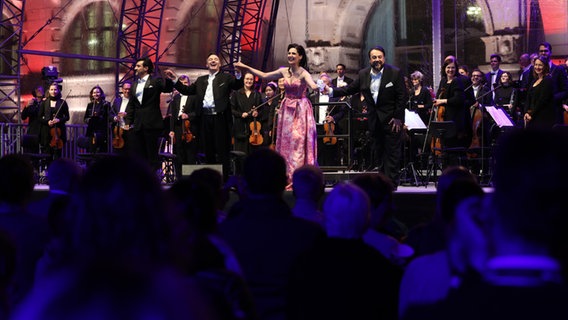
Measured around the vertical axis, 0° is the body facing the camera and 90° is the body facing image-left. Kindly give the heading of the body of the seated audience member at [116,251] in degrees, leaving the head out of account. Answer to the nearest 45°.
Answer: approximately 180°

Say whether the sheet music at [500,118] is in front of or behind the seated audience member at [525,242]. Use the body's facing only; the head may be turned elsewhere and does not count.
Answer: in front

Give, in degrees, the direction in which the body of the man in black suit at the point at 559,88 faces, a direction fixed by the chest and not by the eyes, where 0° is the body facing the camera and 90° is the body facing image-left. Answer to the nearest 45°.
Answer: approximately 45°

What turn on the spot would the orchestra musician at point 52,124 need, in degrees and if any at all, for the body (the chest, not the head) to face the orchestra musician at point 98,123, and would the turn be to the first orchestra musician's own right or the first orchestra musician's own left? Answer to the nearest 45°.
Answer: approximately 90° to the first orchestra musician's own left

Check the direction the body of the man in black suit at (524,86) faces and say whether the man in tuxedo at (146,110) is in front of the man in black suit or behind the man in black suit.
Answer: in front

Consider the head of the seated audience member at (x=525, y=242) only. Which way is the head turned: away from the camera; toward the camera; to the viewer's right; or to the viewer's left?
away from the camera

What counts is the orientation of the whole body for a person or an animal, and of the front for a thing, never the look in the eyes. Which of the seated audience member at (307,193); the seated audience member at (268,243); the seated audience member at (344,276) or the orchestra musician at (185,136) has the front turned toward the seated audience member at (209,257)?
the orchestra musician

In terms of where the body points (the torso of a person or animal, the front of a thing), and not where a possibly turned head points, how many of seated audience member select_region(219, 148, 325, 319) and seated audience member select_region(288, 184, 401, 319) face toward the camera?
0

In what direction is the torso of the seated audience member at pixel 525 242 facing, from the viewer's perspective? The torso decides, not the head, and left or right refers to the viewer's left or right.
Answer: facing away from the viewer

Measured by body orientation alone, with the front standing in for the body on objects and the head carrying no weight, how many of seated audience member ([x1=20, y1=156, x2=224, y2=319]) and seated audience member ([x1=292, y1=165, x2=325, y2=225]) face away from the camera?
2

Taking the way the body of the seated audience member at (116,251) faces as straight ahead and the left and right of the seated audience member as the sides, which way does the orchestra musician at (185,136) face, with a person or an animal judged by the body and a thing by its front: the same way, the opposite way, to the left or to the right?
the opposite way

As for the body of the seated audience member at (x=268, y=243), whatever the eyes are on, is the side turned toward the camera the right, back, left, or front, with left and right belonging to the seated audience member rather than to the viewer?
back

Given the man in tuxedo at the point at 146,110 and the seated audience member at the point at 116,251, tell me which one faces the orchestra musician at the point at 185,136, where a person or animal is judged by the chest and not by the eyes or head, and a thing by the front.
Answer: the seated audience member

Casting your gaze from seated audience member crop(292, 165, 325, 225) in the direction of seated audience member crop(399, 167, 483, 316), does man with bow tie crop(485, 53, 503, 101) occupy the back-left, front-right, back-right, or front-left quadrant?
back-left
